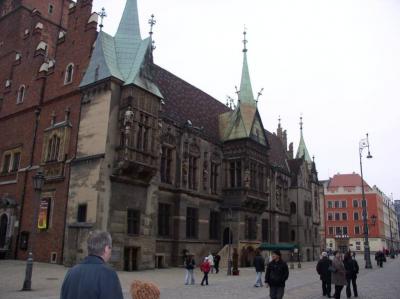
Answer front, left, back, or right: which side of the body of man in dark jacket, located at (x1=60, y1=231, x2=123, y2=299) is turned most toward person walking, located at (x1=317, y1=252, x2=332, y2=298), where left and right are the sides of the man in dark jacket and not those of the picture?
front

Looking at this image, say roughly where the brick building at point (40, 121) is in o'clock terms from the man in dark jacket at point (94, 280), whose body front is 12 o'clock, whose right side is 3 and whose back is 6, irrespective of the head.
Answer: The brick building is roughly at 10 o'clock from the man in dark jacket.

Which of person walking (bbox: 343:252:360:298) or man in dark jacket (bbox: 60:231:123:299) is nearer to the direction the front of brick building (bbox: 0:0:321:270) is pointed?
the person walking

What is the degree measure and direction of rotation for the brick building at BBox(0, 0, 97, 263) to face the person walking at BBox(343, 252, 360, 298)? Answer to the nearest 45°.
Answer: approximately 90° to its left

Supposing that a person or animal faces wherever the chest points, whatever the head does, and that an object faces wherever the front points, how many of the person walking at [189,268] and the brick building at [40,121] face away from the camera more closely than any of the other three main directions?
1

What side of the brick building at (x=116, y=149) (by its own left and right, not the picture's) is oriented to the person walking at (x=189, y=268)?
front

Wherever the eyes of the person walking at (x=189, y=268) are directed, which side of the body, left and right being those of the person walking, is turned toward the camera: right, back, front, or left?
back

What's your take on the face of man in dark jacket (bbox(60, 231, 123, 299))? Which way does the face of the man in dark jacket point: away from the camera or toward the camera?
away from the camera

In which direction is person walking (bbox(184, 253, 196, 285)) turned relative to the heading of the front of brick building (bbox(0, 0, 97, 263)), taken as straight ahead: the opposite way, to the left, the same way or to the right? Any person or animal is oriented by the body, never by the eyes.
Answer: the opposite way

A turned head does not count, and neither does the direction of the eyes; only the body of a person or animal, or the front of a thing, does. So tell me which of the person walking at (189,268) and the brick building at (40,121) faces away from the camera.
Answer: the person walking

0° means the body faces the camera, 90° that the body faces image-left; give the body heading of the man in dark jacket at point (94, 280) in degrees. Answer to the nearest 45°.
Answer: approximately 225°

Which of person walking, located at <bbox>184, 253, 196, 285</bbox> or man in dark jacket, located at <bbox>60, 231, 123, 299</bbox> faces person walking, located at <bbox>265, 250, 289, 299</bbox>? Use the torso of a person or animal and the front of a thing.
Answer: the man in dark jacket

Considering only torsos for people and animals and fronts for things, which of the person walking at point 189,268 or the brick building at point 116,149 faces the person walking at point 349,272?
the brick building
